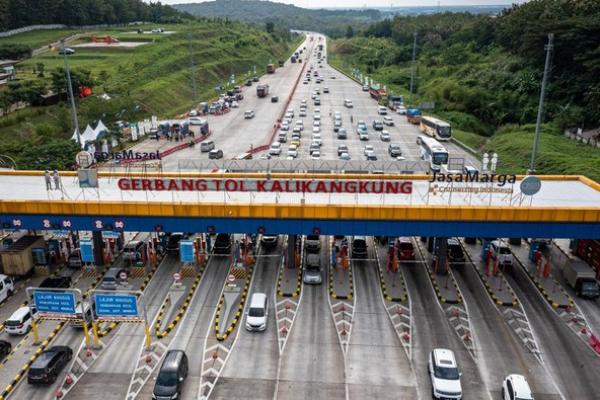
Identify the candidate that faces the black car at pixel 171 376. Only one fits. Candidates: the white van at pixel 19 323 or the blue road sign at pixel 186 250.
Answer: the blue road sign

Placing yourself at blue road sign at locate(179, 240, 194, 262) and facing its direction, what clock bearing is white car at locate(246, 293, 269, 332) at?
The white car is roughly at 11 o'clock from the blue road sign.

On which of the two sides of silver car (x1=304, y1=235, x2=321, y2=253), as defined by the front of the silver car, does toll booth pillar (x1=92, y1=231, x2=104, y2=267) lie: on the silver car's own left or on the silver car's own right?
on the silver car's own right

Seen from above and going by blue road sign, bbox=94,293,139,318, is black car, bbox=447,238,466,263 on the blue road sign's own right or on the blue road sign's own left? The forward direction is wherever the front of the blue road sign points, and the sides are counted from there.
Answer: on the blue road sign's own left

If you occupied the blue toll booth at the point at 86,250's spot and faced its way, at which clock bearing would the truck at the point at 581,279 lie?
The truck is roughly at 10 o'clock from the blue toll booth.

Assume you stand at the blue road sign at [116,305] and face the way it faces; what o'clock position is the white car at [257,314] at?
The white car is roughly at 9 o'clock from the blue road sign.

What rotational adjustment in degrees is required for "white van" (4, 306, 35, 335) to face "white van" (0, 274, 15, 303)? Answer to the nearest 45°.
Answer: approximately 45° to its left

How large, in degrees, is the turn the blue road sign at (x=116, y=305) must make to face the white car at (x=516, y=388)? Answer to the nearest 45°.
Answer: approximately 45° to its left
